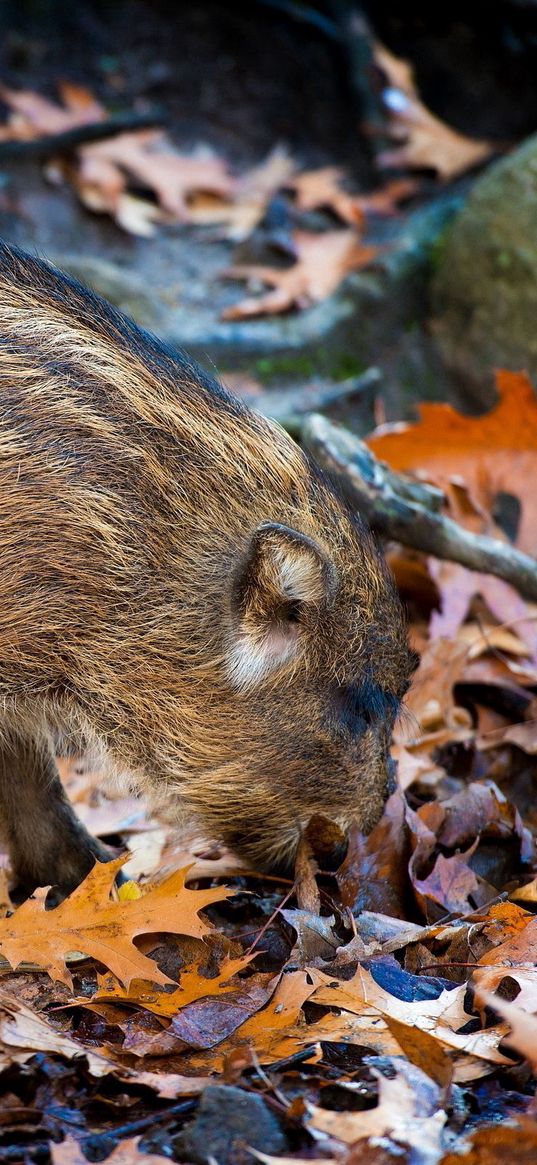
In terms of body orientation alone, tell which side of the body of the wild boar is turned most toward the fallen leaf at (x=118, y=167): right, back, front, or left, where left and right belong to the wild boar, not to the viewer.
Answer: left

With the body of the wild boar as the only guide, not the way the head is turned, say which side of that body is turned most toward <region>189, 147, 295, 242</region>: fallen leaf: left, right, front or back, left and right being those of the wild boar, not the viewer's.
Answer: left

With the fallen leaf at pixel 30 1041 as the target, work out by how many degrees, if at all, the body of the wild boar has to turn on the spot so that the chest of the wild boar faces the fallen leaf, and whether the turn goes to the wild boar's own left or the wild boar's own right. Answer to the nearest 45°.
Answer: approximately 90° to the wild boar's own right

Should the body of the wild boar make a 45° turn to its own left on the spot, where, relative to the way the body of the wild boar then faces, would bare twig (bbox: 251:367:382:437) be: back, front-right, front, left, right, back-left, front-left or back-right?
front-left

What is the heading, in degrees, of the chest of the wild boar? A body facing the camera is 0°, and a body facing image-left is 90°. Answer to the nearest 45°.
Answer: approximately 270°
